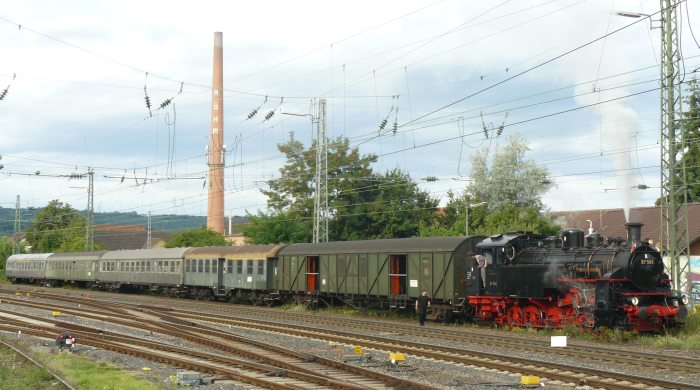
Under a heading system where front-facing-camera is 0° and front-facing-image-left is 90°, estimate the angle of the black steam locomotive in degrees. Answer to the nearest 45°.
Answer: approximately 315°

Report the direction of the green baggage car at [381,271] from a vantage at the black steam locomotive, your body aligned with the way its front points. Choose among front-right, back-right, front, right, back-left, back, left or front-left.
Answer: back

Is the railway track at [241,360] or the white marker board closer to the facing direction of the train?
the white marker board

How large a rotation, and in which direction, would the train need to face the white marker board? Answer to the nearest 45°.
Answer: approximately 45° to its right

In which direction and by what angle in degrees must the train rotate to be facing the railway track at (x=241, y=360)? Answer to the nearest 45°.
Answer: approximately 90° to its right

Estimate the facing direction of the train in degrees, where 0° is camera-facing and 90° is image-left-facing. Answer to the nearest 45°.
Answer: approximately 315°
